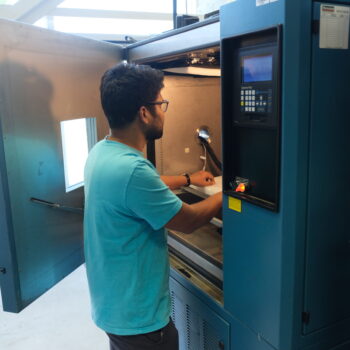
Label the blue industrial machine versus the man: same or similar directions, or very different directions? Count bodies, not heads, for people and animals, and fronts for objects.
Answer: very different directions

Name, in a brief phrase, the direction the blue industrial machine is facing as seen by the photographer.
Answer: facing the viewer and to the left of the viewer

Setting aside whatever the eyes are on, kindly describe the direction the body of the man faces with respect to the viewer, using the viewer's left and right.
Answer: facing away from the viewer and to the right of the viewer
